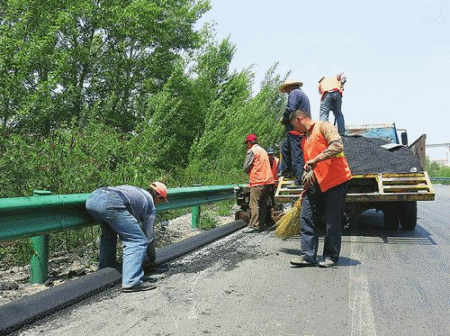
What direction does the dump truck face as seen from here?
away from the camera

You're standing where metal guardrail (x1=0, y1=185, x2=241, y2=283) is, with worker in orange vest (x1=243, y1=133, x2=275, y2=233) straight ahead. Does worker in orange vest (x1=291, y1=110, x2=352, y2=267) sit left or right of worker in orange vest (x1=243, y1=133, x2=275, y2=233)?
right

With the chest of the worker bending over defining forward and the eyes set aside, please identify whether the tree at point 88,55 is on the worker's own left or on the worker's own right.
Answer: on the worker's own left

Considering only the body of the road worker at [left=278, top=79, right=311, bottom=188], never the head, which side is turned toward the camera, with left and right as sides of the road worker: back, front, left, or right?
left

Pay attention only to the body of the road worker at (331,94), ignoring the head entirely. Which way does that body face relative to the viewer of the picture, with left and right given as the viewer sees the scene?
facing away from the viewer and to the right of the viewer

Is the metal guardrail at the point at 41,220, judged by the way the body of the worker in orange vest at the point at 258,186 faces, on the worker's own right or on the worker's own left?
on the worker's own left

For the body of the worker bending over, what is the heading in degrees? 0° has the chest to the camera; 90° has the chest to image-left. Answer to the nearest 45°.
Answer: approximately 270°

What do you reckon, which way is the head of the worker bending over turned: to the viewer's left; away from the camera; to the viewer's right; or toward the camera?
to the viewer's right
